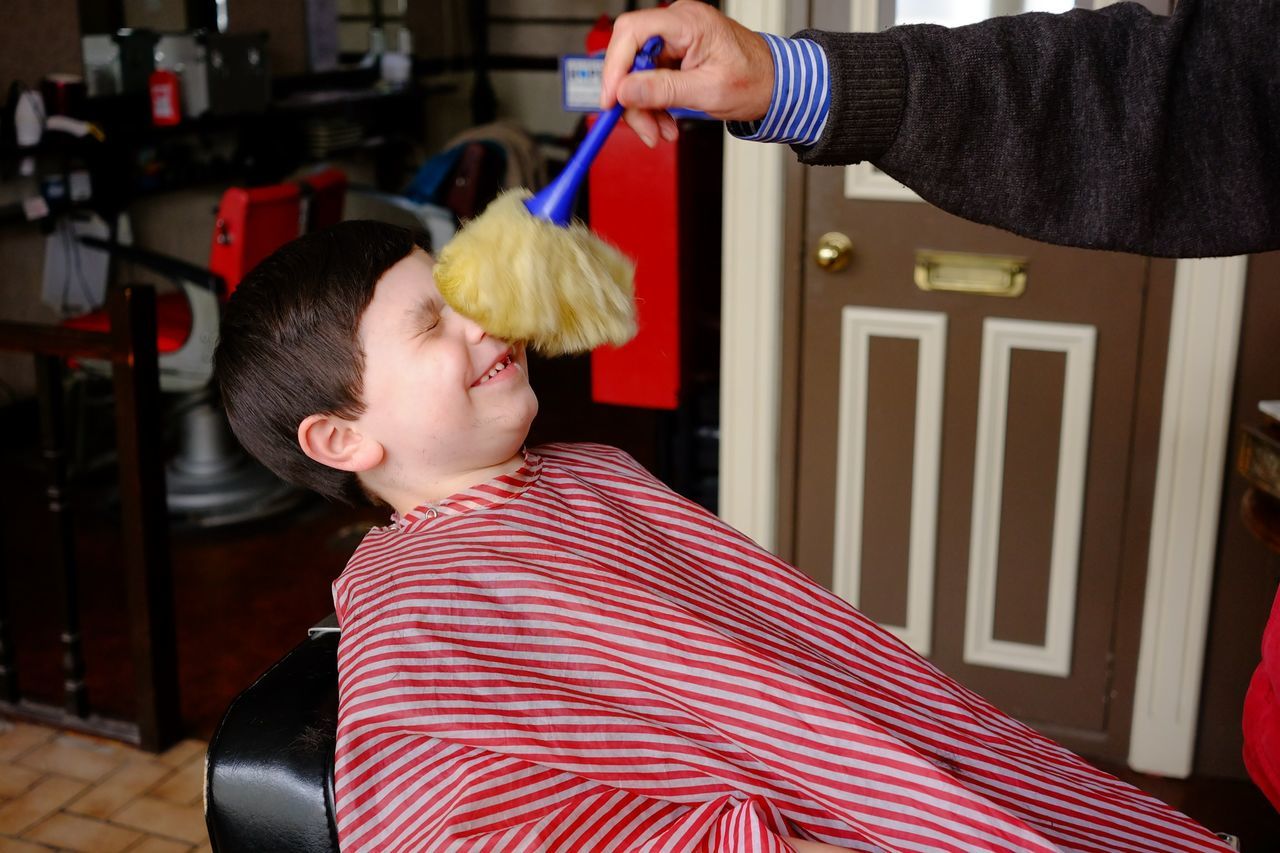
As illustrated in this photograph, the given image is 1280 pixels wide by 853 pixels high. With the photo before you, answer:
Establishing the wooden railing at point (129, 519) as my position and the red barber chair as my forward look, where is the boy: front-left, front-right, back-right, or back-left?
back-right

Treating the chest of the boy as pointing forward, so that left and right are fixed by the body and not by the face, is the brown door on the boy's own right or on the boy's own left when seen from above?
on the boy's own left

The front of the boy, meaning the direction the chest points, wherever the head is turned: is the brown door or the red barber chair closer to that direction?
the brown door

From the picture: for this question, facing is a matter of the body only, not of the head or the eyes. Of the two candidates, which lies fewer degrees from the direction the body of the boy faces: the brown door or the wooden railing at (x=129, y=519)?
the brown door

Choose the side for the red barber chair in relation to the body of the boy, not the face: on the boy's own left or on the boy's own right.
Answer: on the boy's own left

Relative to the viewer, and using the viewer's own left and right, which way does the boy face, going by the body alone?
facing to the right of the viewer

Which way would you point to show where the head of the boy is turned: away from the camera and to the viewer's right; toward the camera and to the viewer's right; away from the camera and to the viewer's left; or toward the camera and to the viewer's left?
toward the camera and to the viewer's right

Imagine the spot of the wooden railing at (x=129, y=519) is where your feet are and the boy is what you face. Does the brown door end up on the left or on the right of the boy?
left
